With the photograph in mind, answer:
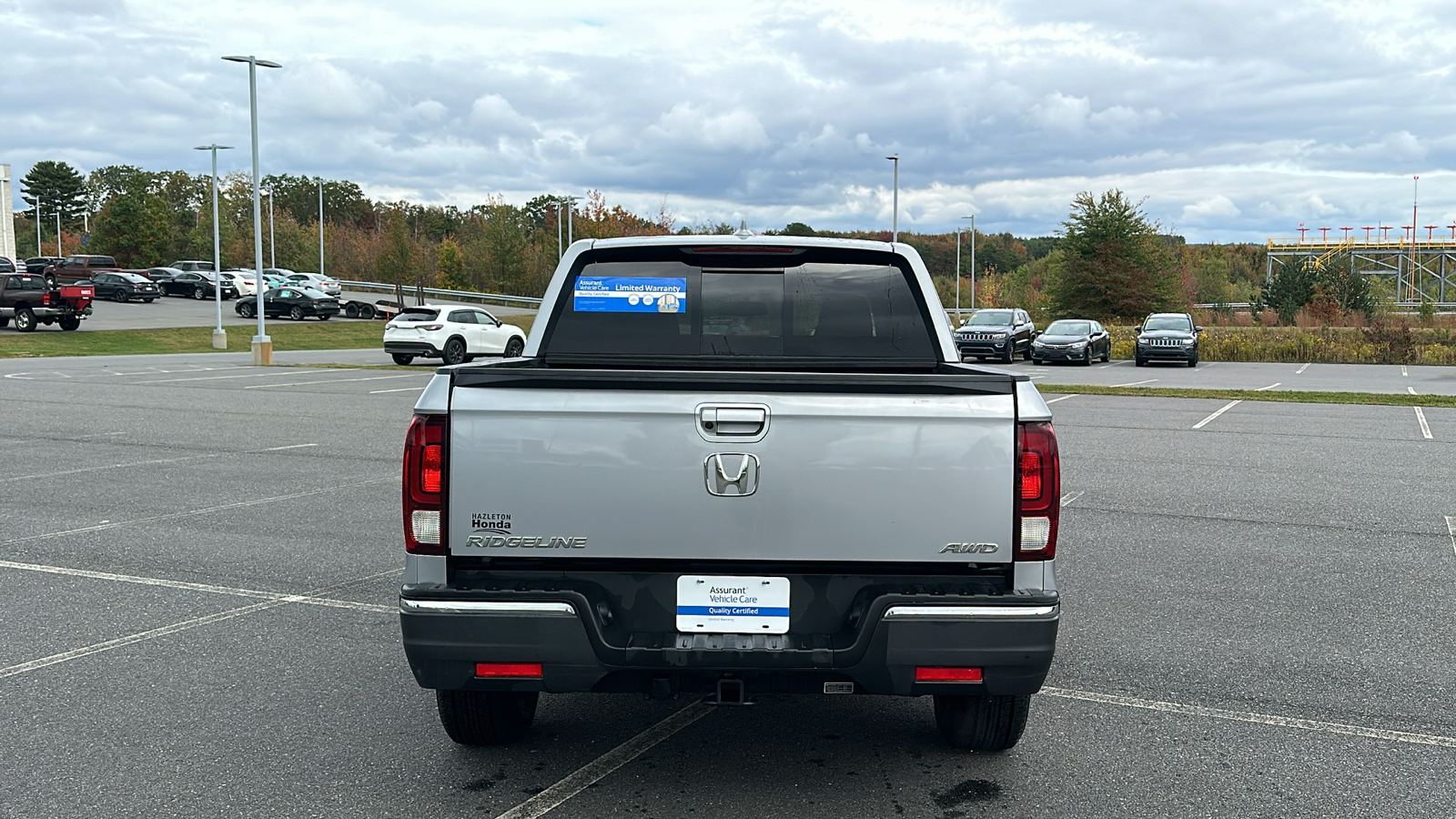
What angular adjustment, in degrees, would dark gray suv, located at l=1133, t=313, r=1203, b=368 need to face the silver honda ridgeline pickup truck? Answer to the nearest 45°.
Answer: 0° — it already faces it

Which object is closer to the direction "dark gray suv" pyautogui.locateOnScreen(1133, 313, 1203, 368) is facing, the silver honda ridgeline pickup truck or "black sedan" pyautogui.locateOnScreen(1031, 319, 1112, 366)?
the silver honda ridgeline pickup truck

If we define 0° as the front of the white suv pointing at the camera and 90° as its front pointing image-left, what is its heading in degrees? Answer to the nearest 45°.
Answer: approximately 225°

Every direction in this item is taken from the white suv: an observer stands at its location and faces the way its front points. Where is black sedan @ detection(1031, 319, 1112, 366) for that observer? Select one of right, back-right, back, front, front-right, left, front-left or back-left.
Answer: front-right

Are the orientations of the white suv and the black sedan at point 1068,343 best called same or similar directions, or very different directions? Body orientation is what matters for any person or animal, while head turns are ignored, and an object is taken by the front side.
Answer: very different directions

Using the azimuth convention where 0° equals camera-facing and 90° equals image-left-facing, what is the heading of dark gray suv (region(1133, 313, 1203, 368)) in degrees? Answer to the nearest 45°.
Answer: approximately 0°

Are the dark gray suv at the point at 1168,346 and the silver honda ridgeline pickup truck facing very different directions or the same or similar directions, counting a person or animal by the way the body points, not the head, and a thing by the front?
very different directions

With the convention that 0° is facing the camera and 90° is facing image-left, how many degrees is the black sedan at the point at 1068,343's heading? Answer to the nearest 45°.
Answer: approximately 45°

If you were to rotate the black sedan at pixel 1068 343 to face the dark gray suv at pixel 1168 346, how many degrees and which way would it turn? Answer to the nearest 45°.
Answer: approximately 135° to its left

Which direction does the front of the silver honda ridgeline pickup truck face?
away from the camera

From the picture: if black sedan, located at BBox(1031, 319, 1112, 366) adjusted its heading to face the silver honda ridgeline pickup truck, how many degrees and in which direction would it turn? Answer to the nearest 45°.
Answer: approximately 45° to its left

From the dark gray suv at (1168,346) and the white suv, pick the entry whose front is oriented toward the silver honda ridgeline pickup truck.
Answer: the dark gray suv

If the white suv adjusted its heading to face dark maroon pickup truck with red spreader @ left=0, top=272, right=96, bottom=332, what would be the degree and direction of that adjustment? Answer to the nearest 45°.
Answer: approximately 90° to its left

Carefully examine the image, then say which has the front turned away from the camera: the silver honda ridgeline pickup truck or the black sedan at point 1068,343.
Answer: the silver honda ridgeline pickup truck

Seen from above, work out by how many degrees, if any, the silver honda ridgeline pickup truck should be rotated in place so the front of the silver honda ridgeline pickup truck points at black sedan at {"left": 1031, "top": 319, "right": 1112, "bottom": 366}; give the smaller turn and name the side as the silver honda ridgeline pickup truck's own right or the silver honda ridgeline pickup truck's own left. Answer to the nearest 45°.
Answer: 0° — it already faces it
